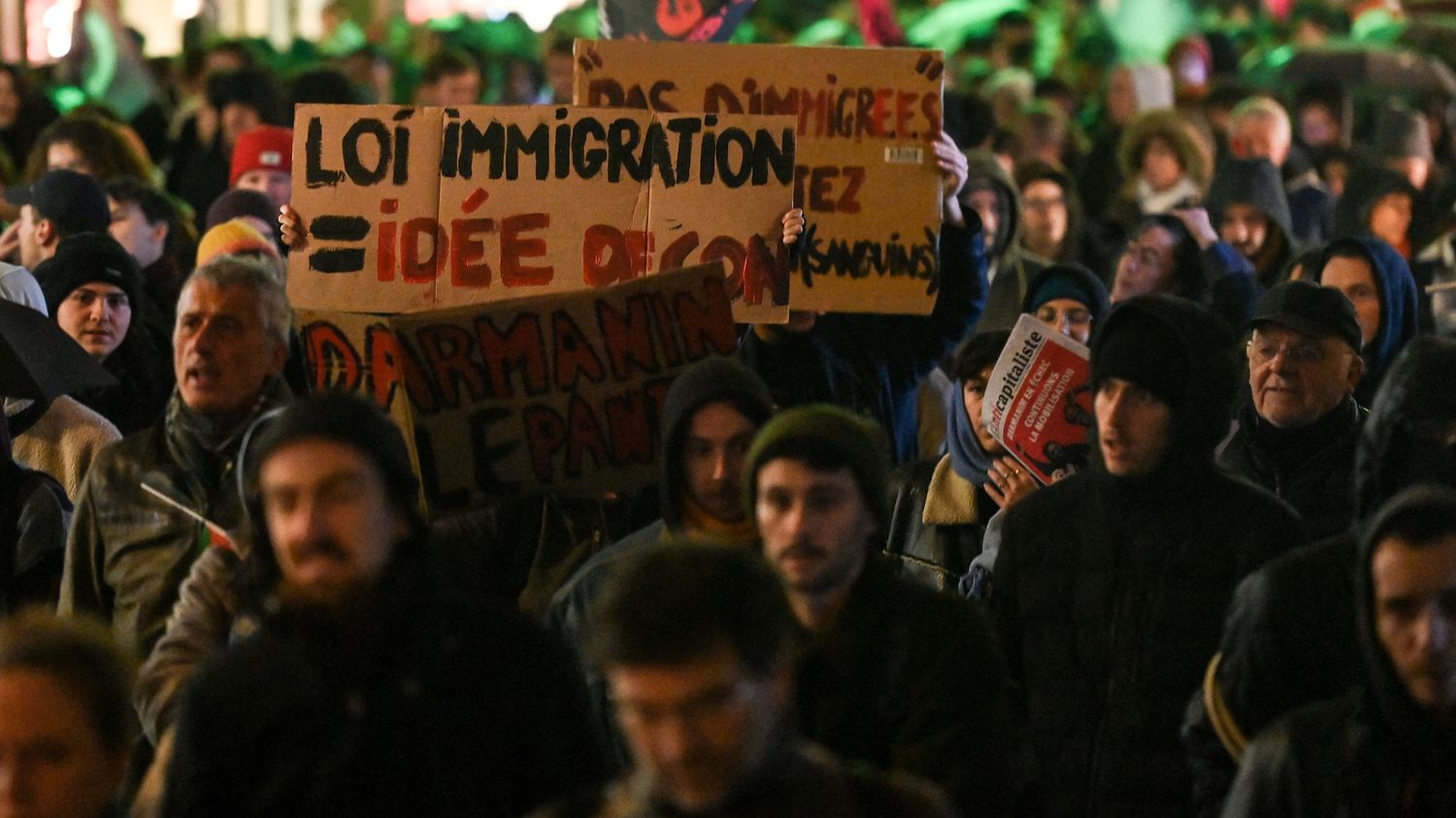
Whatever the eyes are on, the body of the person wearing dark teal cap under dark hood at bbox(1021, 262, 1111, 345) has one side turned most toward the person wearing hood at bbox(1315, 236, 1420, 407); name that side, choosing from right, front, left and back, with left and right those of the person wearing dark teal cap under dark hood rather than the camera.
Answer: left

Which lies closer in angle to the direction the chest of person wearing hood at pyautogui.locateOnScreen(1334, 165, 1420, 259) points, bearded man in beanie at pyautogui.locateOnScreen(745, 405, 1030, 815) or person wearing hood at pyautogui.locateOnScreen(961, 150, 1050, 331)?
the bearded man in beanie

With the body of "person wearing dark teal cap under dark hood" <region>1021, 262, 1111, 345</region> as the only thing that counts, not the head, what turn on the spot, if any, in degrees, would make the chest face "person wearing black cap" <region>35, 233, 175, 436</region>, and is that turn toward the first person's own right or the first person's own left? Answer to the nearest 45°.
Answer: approximately 90° to the first person's own right

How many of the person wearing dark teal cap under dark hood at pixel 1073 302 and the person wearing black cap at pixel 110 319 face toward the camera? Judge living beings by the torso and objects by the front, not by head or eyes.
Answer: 2

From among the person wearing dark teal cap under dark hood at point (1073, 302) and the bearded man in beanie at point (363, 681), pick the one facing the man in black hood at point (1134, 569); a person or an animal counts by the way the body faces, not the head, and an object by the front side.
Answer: the person wearing dark teal cap under dark hood

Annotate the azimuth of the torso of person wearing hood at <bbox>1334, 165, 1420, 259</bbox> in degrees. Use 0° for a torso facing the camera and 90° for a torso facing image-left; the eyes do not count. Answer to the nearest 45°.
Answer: approximately 315°

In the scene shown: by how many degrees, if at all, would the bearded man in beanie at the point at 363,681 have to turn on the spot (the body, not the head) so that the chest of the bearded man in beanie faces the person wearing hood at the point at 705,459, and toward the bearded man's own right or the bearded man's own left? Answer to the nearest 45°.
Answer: approximately 180°

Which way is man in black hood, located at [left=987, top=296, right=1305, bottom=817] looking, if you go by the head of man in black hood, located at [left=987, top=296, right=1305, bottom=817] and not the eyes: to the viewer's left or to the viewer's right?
to the viewer's left
